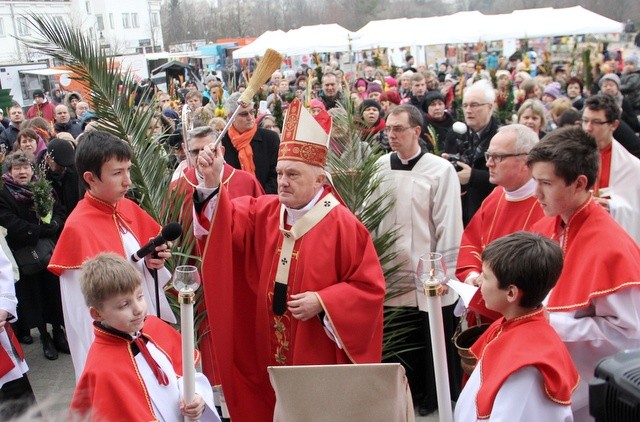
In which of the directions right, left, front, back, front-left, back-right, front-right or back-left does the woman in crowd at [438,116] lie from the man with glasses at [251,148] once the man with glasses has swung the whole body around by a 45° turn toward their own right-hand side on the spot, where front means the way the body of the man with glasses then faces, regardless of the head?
back

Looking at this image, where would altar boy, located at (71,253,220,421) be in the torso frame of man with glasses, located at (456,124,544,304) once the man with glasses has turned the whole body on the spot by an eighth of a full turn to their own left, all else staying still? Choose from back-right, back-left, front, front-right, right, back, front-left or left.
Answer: front-right

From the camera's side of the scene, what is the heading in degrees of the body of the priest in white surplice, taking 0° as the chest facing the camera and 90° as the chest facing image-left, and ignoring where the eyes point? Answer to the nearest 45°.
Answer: approximately 45°

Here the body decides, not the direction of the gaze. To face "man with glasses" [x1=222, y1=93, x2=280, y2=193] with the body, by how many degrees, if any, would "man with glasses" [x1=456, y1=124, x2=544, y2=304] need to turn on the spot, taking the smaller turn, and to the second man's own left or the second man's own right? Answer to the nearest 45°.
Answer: approximately 90° to the second man's own right

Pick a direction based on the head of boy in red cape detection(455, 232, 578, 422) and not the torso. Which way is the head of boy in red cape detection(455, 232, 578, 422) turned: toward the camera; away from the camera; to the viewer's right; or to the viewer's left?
to the viewer's left

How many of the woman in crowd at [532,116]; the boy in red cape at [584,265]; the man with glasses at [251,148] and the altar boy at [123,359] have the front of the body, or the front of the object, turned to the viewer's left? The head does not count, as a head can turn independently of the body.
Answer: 1

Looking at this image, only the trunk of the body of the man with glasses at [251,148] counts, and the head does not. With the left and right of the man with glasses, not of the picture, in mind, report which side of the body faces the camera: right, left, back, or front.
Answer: front

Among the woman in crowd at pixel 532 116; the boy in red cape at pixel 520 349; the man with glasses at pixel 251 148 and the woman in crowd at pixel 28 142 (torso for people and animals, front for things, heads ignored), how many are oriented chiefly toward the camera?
3

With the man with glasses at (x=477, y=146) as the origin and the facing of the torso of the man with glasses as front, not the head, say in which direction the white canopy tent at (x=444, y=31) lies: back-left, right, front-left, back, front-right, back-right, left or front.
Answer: back-right

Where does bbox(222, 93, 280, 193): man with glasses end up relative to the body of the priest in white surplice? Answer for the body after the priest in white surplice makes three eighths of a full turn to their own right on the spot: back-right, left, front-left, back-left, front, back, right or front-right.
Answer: front-left

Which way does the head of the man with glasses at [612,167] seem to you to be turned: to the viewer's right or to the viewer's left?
to the viewer's left

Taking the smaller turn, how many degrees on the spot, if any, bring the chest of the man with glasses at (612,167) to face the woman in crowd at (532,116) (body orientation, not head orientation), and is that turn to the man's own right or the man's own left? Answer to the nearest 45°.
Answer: approximately 90° to the man's own right

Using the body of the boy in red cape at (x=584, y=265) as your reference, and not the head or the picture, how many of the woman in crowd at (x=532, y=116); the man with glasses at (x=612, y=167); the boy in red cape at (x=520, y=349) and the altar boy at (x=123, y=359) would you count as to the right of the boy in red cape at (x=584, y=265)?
2

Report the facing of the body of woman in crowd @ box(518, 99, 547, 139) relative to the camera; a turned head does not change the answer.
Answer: toward the camera

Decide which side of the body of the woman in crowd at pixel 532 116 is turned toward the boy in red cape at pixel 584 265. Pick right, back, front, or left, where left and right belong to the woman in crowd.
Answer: front
